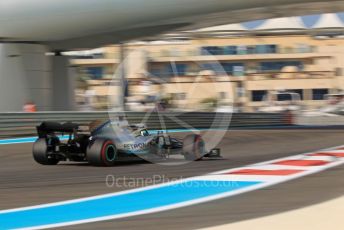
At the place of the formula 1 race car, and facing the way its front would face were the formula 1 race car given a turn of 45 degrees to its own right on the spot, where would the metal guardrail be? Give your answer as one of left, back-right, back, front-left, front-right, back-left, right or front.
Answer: left

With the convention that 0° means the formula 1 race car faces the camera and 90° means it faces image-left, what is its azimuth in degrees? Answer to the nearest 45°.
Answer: approximately 225°
